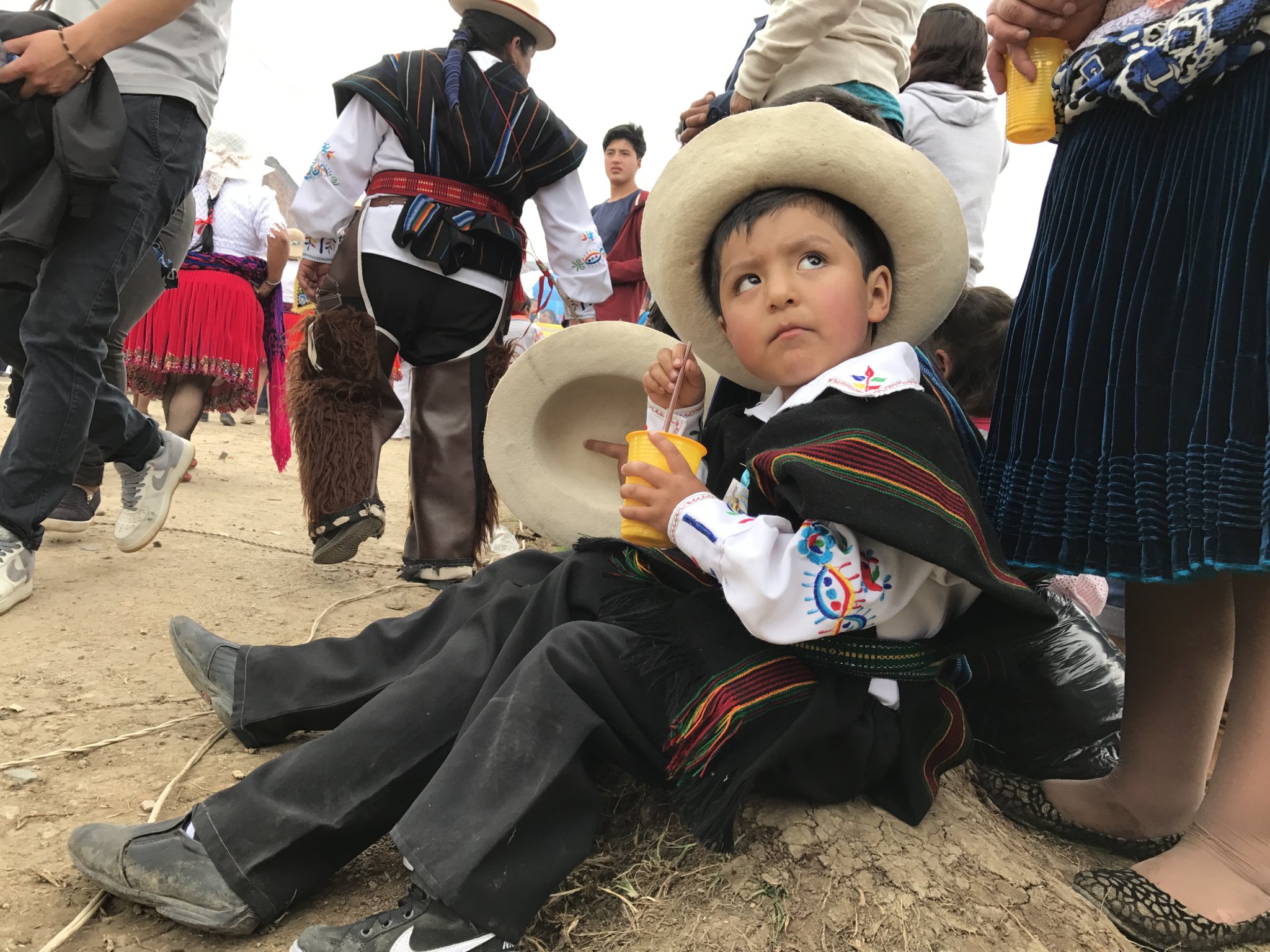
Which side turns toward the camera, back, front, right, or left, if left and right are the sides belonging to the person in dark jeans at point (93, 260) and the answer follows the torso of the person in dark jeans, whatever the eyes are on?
left

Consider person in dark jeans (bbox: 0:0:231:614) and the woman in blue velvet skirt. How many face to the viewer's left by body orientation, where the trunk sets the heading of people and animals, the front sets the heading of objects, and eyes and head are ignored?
2

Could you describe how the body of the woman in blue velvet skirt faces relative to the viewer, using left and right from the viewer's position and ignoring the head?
facing to the left of the viewer

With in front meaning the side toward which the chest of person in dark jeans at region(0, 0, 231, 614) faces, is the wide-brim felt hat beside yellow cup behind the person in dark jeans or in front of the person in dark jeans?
behind

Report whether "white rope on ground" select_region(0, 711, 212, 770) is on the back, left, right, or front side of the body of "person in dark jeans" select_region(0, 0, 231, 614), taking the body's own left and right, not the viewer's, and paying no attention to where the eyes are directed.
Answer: left

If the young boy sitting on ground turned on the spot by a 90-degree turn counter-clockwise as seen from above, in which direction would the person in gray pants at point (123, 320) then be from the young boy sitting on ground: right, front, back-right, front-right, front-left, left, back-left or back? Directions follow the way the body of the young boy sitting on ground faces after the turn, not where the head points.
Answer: back
